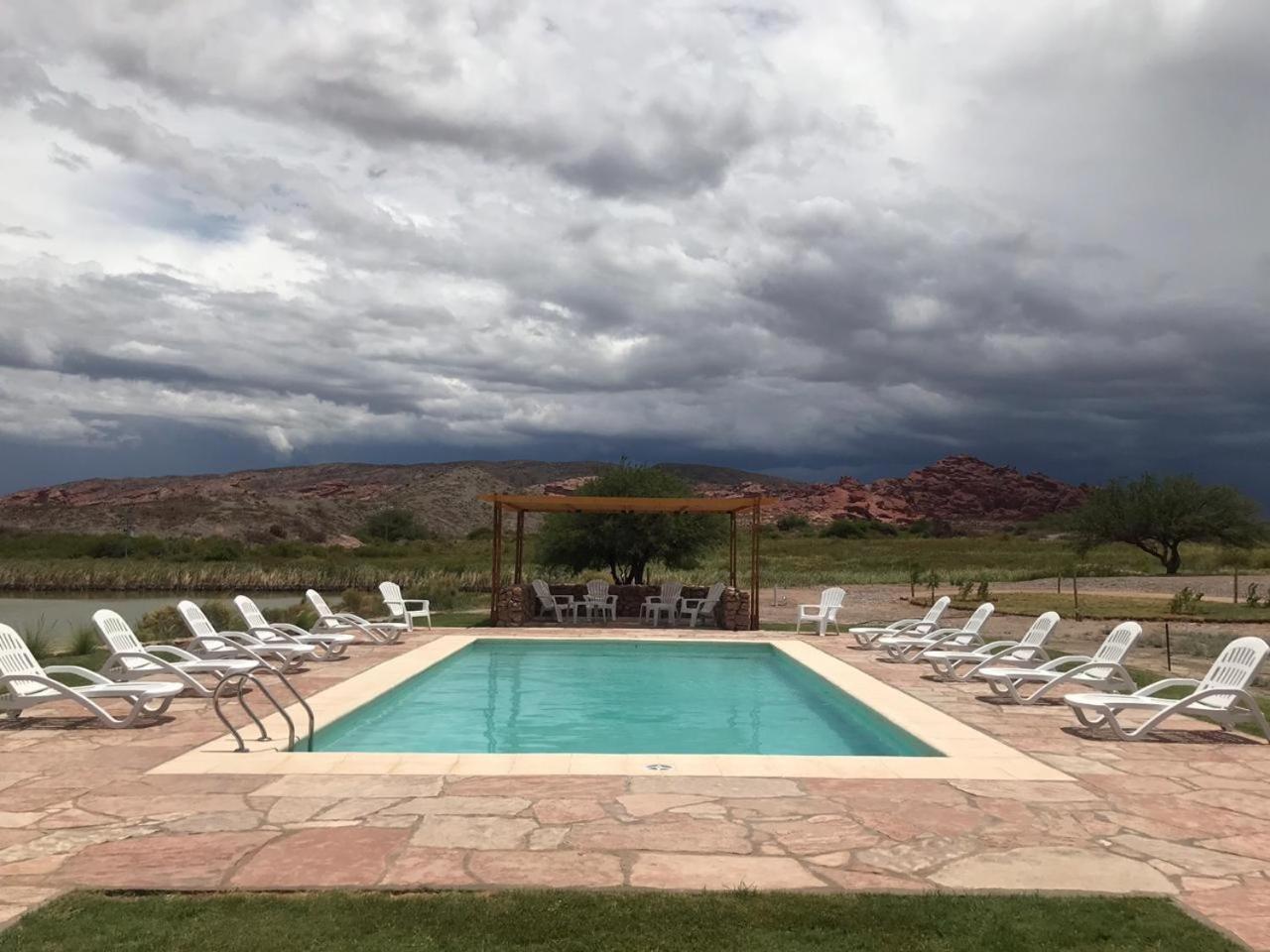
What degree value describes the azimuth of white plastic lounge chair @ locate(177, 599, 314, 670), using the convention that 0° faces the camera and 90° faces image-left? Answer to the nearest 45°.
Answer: approximately 315°

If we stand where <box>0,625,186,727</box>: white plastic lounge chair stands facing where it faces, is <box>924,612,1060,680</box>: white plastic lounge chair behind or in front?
in front

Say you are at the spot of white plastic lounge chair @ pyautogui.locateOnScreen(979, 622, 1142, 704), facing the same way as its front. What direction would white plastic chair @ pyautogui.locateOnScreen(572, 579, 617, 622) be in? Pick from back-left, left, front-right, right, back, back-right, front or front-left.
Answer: right

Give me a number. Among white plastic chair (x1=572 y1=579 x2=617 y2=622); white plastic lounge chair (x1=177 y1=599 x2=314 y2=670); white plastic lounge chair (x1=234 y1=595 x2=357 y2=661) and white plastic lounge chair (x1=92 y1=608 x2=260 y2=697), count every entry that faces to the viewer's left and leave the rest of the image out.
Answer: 0

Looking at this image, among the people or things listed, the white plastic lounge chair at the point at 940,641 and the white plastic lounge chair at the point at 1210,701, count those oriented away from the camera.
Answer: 0

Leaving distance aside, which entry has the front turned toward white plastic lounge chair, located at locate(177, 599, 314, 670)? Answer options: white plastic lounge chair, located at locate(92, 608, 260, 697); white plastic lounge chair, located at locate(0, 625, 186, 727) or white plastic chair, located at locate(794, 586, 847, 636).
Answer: the white plastic chair

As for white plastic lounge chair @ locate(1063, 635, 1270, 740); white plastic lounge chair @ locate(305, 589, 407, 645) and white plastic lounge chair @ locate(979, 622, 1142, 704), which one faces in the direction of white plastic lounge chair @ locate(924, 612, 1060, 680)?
white plastic lounge chair @ locate(305, 589, 407, 645)

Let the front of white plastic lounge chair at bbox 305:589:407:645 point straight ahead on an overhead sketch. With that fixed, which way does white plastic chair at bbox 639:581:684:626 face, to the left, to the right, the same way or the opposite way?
to the right

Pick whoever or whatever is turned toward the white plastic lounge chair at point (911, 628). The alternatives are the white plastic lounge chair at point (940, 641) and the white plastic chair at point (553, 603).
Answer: the white plastic chair

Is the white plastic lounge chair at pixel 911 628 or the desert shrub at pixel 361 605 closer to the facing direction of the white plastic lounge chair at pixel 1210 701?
the desert shrub

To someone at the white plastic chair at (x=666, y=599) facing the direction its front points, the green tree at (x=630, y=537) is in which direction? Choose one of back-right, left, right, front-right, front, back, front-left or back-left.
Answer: back-right

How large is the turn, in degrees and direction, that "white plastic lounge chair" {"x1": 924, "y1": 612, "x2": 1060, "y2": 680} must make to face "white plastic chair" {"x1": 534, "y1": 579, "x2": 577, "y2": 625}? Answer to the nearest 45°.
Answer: approximately 90° to its right

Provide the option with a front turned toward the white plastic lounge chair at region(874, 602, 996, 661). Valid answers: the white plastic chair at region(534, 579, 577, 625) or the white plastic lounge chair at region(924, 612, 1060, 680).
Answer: the white plastic chair

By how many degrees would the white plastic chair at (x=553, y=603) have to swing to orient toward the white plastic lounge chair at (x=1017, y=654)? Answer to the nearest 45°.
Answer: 0° — it already faces it

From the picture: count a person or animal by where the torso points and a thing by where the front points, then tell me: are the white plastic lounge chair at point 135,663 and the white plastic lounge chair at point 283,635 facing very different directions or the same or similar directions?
same or similar directions

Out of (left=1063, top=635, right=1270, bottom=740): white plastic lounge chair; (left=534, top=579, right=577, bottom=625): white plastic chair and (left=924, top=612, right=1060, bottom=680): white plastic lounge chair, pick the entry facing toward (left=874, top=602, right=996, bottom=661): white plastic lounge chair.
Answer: the white plastic chair

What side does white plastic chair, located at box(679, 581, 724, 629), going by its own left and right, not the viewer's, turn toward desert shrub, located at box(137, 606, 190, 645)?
front

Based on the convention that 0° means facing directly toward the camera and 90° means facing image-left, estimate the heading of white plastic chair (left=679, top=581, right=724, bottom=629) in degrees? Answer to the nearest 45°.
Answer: approximately 45°

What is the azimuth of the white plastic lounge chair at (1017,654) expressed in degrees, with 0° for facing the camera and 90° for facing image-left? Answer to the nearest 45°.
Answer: approximately 45°

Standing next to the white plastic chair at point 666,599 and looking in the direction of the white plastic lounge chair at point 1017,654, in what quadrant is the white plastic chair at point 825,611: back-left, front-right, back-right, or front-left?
front-left

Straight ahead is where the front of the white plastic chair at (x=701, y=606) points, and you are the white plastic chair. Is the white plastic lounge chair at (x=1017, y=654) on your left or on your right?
on your left
